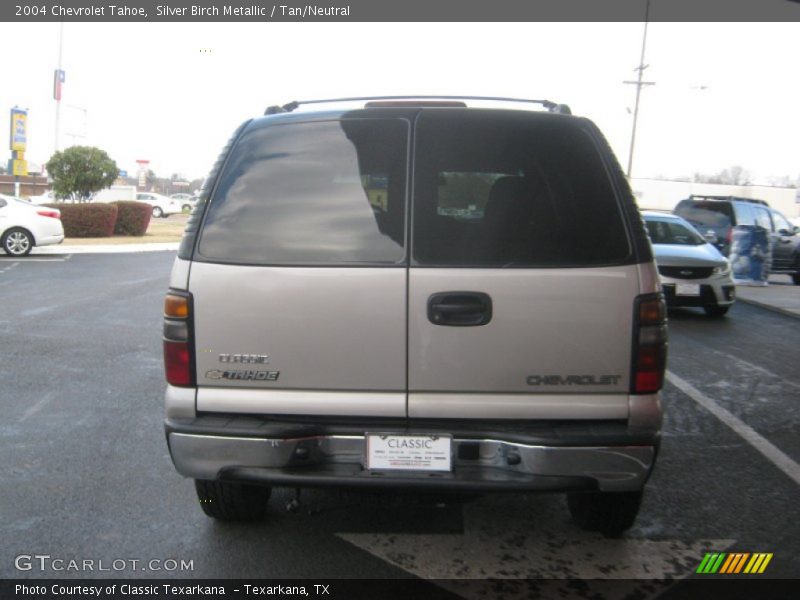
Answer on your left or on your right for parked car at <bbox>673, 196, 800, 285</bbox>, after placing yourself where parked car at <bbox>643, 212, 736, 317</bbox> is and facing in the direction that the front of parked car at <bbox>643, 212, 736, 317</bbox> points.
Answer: on your left

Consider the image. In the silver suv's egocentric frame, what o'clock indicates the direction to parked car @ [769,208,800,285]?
The parked car is roughly at 1 o'clock from the silver suv.

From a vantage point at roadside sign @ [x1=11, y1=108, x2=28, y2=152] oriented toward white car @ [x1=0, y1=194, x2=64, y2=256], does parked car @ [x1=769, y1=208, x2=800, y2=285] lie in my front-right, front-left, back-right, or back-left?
front-left

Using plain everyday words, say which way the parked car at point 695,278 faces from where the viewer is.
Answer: facing the viewer and to the right of the viewer

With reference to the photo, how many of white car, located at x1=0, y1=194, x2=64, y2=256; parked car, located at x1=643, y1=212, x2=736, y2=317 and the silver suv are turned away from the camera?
1

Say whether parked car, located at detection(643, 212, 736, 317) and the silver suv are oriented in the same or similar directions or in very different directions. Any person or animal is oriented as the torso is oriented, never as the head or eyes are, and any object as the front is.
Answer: very different directions

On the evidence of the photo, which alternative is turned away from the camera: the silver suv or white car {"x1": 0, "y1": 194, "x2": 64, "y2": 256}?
the silver suv

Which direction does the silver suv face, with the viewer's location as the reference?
facing away from the viewer

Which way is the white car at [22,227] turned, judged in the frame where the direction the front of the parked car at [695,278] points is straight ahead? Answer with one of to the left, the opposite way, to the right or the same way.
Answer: to the right

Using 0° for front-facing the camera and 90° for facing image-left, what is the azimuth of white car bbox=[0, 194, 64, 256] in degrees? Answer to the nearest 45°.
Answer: approximately 90°

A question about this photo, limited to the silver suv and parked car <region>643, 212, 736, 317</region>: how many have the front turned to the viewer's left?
0

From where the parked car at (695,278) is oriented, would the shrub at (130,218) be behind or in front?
behind

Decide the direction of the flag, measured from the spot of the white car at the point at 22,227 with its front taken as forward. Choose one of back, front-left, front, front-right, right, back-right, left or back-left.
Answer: right

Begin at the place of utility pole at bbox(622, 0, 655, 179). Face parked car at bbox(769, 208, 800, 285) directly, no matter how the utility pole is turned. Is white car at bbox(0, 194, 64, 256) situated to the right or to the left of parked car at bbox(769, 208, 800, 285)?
right

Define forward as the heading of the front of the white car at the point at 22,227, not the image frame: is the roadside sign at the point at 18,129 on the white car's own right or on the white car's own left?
on the white car's own right

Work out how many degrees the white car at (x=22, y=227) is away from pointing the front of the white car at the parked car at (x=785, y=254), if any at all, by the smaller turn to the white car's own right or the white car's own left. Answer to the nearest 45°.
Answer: approximately 180°

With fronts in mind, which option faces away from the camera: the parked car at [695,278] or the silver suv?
the silver suv

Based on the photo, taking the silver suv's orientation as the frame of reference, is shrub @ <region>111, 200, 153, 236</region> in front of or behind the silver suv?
in front

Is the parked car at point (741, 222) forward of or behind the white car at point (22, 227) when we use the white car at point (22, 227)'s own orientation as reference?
behind
